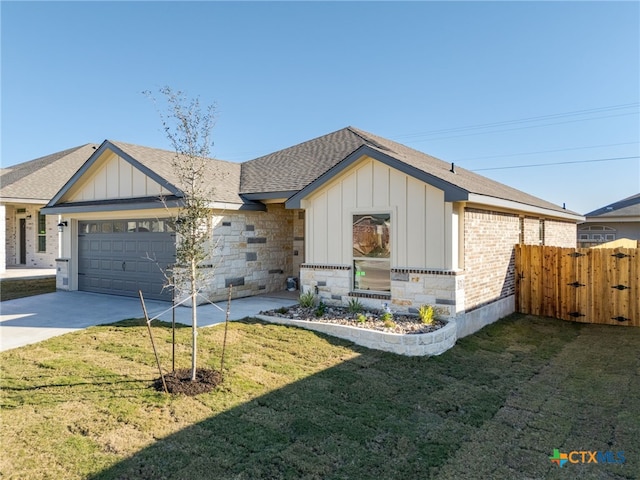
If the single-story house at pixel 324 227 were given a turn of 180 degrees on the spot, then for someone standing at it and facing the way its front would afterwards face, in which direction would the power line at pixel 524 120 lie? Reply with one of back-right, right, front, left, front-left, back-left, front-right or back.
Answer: front

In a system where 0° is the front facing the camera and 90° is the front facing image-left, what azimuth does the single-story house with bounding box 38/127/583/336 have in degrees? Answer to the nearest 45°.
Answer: approximately 45°

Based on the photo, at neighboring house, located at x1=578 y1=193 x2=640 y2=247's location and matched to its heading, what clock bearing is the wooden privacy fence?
The wooden privacy fence is roughly at 12 o'clock from the neighboring house.

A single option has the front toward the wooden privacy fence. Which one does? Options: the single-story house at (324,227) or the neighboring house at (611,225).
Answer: the neighboring house
